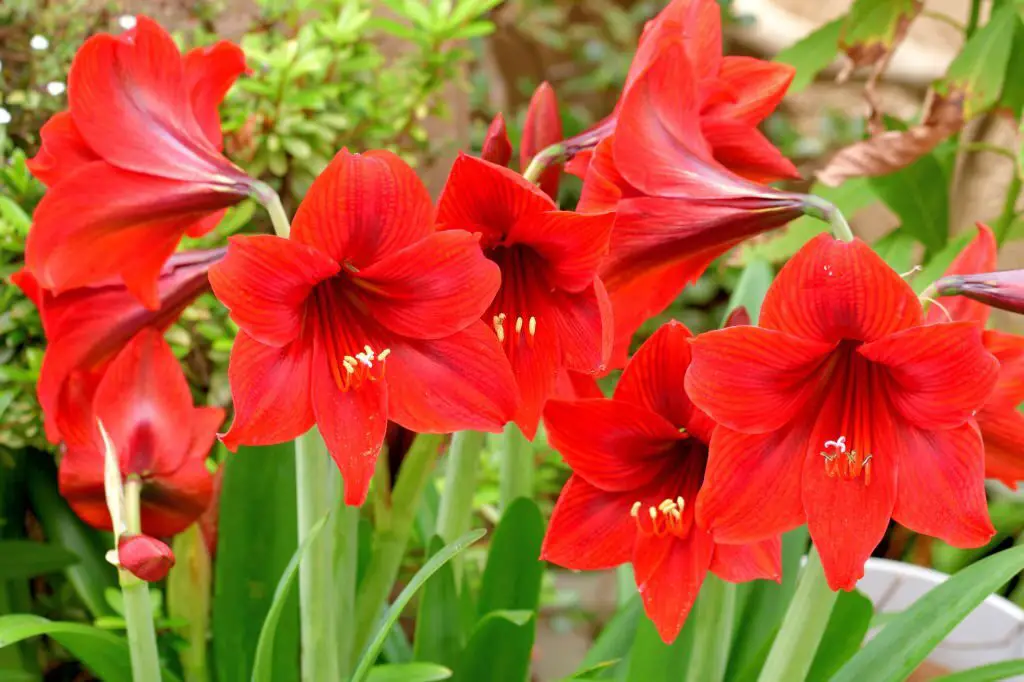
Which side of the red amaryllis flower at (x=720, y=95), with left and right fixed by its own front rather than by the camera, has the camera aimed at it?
right

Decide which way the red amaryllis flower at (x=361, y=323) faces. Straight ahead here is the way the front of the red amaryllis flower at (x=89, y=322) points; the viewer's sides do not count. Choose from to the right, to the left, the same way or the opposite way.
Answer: to the left

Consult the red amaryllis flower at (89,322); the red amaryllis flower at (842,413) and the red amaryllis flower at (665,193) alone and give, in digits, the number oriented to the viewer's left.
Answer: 2

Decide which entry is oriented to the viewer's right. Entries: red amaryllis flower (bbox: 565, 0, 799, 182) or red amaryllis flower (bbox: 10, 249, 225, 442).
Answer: red amaryllis flower (bbox: 565, 0, 799, 182)

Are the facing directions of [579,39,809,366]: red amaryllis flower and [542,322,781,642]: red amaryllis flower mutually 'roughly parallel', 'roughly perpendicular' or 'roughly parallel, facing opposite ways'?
roughly perpendicular

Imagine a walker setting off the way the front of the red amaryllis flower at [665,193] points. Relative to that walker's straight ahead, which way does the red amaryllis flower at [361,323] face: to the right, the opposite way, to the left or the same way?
to the left

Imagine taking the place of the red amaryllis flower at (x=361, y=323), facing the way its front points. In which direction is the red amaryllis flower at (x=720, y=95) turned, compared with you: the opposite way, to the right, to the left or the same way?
to the left
